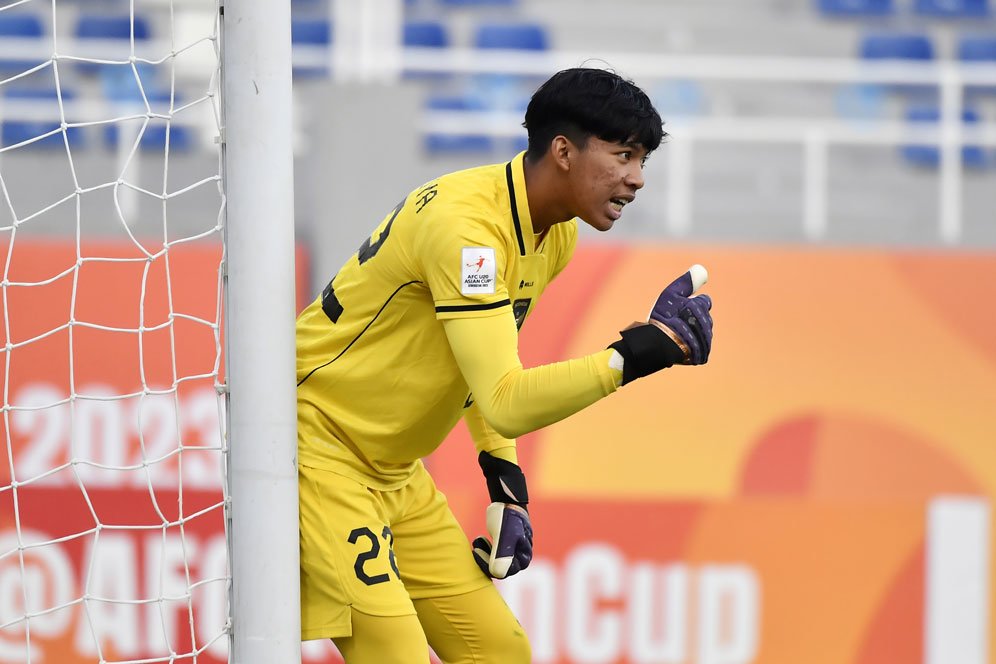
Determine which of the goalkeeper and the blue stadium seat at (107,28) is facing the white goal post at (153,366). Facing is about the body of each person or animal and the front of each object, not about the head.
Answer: the blue stadium seat

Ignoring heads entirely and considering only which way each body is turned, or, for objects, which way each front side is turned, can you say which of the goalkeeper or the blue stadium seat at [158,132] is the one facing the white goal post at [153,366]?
the blue stadium seat

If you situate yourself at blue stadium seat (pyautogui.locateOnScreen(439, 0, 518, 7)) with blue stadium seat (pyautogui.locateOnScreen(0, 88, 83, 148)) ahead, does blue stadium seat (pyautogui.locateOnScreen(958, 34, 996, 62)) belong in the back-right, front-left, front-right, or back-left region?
back-left

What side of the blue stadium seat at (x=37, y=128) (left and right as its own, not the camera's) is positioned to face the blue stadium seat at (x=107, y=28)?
back

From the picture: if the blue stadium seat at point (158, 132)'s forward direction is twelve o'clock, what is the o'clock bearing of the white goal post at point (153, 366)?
The white goal post is roughly at 12 o'clock from the blue stadium seat.

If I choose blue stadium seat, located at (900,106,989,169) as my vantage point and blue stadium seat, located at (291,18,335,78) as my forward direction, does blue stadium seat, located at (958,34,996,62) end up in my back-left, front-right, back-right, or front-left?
back-right

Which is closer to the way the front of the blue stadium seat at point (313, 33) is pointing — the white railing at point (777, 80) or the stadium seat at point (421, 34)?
the white railing

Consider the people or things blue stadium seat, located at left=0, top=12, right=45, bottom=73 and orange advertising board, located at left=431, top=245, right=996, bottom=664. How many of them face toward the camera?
2

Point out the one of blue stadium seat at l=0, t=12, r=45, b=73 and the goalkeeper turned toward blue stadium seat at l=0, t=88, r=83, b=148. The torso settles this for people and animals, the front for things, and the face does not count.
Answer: blue stadium seat at l=0, t=12, r=45, b=73

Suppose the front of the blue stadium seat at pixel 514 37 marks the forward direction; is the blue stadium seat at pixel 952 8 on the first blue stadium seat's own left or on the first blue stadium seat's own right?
on the first blue stadium seat's own left
